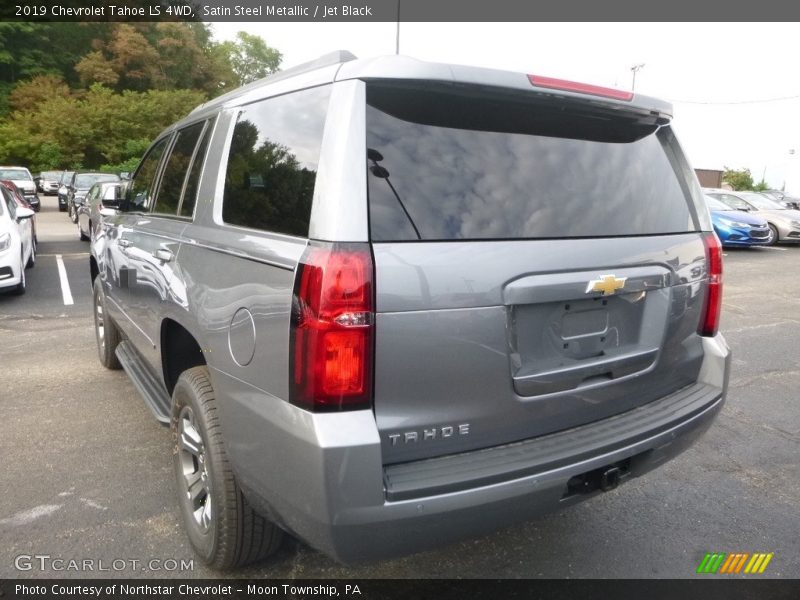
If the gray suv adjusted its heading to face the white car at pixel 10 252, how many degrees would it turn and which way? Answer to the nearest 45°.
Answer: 0° — it already faces it

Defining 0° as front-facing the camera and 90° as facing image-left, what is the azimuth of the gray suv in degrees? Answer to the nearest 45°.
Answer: approximately 135°
